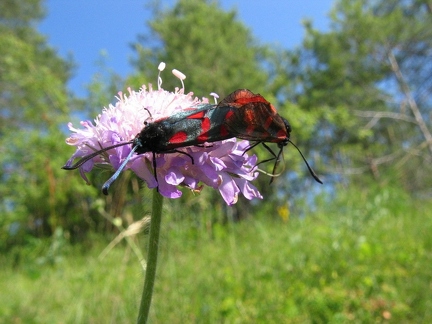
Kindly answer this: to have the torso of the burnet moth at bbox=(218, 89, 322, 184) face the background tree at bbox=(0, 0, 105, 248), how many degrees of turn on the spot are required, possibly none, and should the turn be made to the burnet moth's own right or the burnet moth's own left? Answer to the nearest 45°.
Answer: approximately 135° to the burnet moth's own left

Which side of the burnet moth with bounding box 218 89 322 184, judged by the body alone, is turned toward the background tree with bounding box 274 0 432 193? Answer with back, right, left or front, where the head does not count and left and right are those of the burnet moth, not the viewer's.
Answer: left

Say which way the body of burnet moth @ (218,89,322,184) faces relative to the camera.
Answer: to the viewer's right
